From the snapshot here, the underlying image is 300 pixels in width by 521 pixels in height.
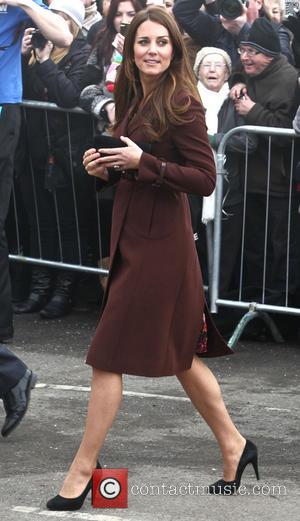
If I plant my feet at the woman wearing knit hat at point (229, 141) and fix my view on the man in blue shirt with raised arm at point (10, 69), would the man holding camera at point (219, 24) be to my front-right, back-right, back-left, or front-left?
back-right

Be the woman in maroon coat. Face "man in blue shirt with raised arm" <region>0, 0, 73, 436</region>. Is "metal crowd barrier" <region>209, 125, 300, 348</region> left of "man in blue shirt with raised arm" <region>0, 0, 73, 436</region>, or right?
right

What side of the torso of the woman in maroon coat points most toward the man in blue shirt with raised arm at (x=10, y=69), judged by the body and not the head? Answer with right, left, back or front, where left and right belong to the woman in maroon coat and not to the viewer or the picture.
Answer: right

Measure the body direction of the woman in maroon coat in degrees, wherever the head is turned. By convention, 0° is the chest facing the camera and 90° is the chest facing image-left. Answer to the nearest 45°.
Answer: approximately 45°

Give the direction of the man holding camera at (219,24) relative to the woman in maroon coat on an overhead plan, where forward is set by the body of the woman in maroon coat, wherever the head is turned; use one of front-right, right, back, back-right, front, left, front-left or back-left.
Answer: back-right

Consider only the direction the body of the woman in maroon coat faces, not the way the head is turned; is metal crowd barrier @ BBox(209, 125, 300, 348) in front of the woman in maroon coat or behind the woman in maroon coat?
behind
